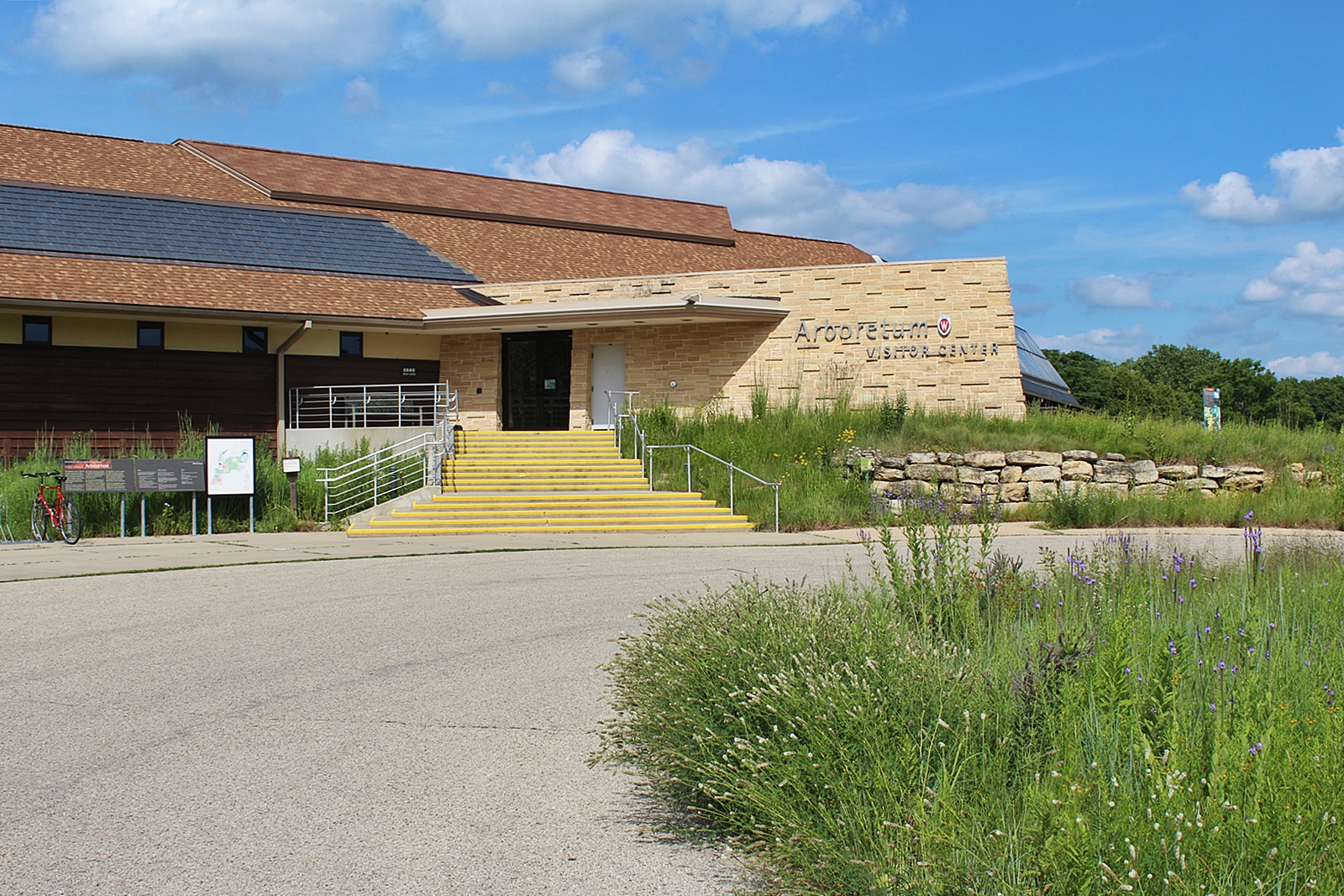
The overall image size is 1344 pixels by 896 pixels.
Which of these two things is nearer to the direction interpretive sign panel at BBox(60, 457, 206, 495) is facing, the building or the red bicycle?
the red bicycle

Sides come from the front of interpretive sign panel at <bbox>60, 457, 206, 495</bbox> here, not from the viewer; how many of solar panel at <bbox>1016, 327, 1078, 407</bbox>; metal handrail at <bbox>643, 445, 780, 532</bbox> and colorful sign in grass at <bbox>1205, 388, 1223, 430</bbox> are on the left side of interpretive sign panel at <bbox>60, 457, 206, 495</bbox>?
3

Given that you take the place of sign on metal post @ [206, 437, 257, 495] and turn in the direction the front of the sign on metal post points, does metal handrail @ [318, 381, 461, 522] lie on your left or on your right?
on your left

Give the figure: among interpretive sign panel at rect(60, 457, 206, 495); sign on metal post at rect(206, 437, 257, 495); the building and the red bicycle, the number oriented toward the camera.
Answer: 3

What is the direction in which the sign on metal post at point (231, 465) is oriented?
toward the camera

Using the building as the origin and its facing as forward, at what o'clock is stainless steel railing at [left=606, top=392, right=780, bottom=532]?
The stainless steel railing is roughly at 10 o'clock from the building.

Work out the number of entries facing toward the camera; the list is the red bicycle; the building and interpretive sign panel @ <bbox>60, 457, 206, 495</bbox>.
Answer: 2

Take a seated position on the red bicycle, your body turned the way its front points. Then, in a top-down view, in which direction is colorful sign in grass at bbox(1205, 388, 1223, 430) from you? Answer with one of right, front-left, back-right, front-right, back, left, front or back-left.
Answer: back-right

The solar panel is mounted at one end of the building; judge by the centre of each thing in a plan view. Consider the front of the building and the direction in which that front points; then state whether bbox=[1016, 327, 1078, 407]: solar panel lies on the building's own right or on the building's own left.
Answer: on the building's own left

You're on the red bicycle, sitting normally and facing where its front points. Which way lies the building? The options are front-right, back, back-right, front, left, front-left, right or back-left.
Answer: right

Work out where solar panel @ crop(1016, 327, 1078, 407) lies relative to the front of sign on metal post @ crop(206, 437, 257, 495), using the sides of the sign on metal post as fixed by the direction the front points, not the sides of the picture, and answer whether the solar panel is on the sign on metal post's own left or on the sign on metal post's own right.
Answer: on the sign on metal post's own left

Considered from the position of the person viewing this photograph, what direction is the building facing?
facing the viewer

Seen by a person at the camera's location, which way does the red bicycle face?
facing away from the viewer and to the left of the viewer
